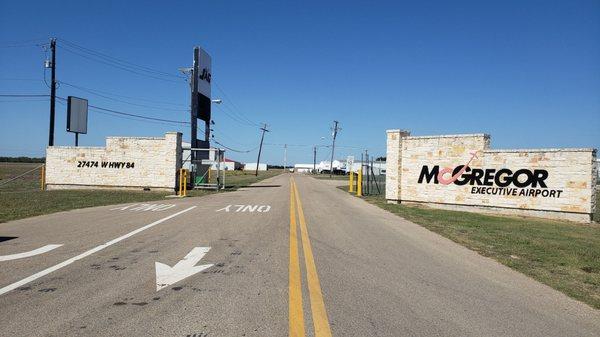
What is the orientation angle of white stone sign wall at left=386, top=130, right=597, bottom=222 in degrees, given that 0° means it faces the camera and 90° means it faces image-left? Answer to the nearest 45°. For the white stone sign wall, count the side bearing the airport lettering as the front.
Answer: approximately 45°
